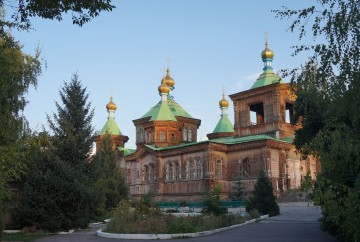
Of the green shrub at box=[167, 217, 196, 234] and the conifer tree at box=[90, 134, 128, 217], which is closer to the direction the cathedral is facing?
the green shrub

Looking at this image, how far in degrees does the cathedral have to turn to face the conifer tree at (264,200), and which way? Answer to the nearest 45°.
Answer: approximately 45° to its right

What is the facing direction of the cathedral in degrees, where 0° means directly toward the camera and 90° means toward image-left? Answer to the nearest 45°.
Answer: approximately 315°

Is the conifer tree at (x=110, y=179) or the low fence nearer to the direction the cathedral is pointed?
the low fence

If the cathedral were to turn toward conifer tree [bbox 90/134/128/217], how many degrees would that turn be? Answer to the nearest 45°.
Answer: approximately 90° to its right

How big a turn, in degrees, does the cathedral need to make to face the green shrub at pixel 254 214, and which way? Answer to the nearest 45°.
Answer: approximately 45° to its right

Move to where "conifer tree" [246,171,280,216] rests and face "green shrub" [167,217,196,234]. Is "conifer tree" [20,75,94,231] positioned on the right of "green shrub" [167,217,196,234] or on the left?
right

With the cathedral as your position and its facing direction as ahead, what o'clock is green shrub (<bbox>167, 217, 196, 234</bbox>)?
The green shrub is roughly at 2 o'clock from the cathedral.

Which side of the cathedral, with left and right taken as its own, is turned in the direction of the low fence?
right

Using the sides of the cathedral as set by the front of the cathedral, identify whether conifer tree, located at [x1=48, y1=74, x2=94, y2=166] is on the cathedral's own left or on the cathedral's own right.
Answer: on the cathedral's own right

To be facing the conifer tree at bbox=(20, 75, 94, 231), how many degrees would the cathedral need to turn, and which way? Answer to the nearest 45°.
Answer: approximately 90° to its right
